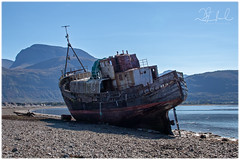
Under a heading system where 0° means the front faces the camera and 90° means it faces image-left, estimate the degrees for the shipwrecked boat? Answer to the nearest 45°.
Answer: approximately 135°
